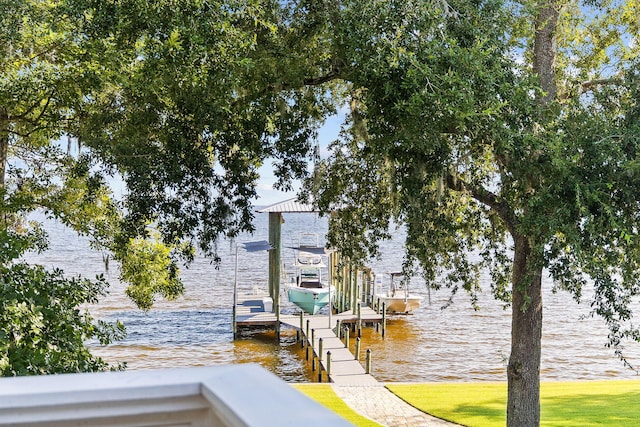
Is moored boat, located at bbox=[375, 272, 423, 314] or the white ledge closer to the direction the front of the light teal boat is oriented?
the white ledge

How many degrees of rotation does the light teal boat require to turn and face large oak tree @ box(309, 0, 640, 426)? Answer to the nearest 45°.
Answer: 0° — it already faces it

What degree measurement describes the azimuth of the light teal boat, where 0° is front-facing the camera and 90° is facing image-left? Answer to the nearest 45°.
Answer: approximately 0°

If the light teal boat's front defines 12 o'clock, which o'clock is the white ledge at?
The white ledge is roughly at 12 o'clock from the light teal boat.

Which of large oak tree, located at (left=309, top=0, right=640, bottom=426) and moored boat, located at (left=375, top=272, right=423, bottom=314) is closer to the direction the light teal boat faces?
the large oak tree

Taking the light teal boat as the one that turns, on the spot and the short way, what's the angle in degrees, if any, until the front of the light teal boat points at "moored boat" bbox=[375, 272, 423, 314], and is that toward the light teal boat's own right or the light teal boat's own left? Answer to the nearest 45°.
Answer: approximately 135° to the light teal boat's own left
